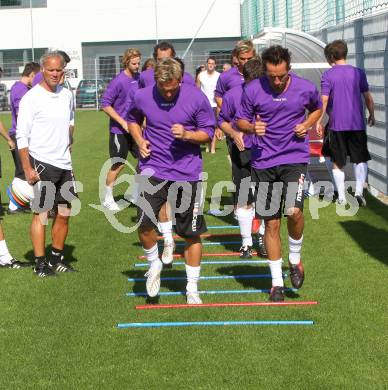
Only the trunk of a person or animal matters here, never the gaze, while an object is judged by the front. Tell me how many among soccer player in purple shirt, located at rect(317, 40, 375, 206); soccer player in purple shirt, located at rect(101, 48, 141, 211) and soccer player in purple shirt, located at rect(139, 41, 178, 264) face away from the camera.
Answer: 1

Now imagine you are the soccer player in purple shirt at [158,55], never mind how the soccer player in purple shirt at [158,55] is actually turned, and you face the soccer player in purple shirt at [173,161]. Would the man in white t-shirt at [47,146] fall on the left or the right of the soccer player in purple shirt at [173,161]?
right

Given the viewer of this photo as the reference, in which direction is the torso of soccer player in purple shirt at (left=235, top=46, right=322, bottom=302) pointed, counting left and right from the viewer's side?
facing the viewer

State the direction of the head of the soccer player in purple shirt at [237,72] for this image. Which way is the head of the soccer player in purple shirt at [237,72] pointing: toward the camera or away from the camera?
toward the camera

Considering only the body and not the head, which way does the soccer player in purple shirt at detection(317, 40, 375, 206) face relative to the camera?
away from the camera

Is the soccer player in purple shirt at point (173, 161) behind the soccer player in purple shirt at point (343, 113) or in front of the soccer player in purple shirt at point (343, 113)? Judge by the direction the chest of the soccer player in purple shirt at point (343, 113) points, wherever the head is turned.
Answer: behind

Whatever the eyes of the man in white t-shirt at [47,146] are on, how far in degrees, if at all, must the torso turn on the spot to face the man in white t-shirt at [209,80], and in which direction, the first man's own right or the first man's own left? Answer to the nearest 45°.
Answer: approximately 135° to the first man's own left

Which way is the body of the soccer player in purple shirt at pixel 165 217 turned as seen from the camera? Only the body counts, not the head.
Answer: toward the camera

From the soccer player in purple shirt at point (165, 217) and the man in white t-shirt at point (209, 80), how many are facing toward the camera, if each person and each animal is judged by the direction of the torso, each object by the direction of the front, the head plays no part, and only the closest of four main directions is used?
2

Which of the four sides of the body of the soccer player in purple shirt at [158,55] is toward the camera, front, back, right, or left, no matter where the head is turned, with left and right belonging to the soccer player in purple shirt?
front

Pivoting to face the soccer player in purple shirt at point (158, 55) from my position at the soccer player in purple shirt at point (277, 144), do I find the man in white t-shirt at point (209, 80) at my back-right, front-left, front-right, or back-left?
front-right

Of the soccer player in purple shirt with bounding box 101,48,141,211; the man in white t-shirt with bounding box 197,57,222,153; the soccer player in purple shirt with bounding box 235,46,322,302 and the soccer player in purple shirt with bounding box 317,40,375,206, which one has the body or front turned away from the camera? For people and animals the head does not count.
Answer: the soccer player in purple shirt with bounding box 317,40,375,206

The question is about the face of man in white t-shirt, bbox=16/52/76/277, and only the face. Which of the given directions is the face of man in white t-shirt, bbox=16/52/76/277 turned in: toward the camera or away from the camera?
toward the camera

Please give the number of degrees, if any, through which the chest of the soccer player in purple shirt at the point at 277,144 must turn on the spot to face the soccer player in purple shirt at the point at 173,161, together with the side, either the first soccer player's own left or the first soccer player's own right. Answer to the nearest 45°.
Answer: approximately 90° to the first soccer player's own right

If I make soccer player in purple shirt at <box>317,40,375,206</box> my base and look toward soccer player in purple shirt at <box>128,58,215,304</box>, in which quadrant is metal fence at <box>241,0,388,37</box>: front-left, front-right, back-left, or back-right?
back-right
